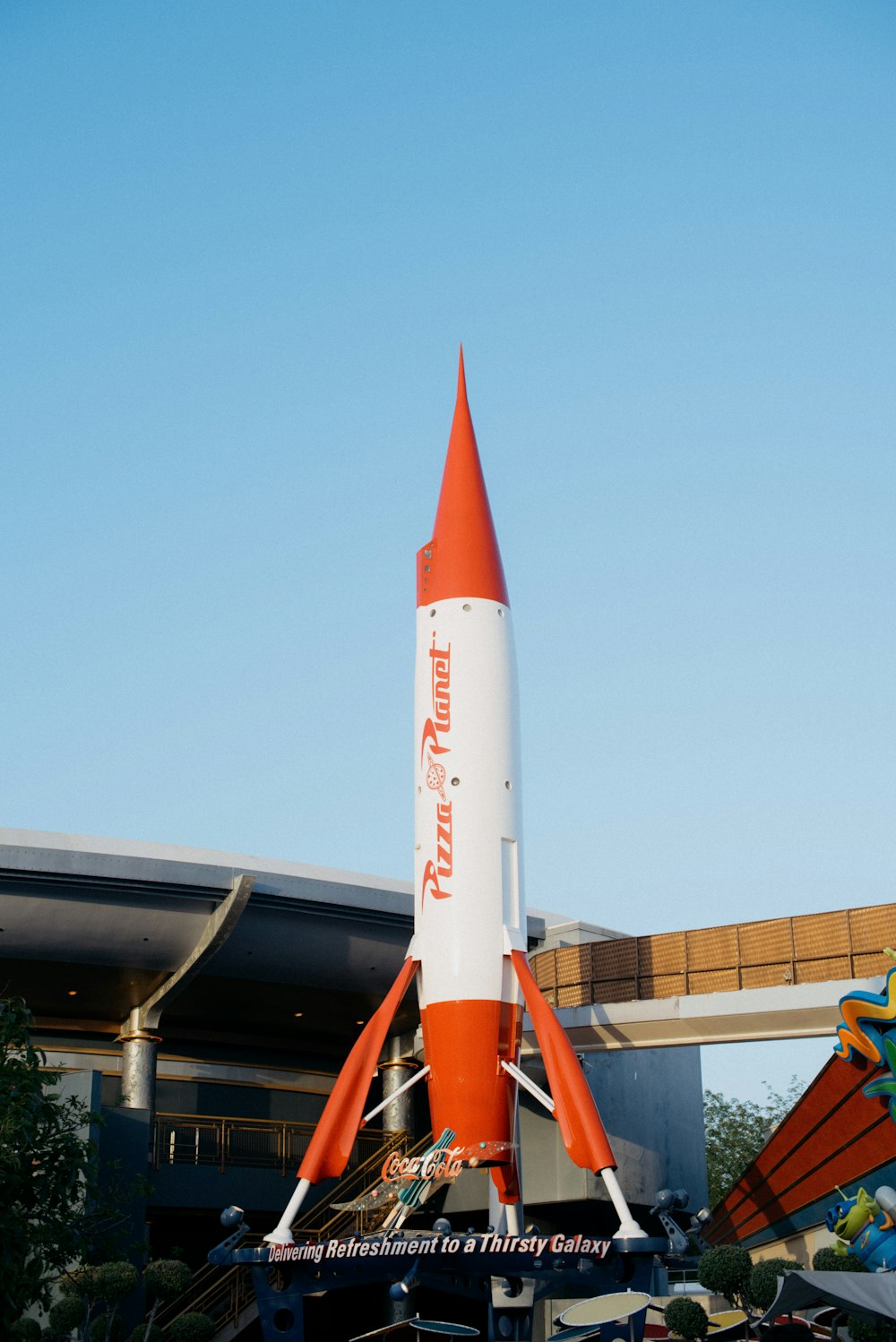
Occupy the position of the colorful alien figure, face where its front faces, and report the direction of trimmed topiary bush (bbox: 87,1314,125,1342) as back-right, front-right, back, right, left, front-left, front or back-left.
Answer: front-right

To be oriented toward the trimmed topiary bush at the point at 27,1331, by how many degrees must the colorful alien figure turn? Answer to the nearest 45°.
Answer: approximately 45° to its right

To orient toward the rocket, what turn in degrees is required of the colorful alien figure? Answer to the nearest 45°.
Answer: approximately 45° to its right

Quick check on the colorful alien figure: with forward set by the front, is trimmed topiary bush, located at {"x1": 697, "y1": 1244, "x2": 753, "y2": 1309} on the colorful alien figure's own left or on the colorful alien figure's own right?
on the colorful alien figure's own right

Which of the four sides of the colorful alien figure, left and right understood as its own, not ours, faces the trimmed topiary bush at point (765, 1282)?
front

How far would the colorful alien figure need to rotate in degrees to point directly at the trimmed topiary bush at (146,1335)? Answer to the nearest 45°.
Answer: approximately 45° to its right

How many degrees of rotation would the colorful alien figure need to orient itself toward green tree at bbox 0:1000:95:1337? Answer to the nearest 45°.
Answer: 0° — it already faces it

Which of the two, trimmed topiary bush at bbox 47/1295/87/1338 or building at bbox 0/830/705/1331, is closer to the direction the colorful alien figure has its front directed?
the trimmed topiary bush

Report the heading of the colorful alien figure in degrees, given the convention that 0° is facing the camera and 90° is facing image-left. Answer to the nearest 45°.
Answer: approximately 45°
